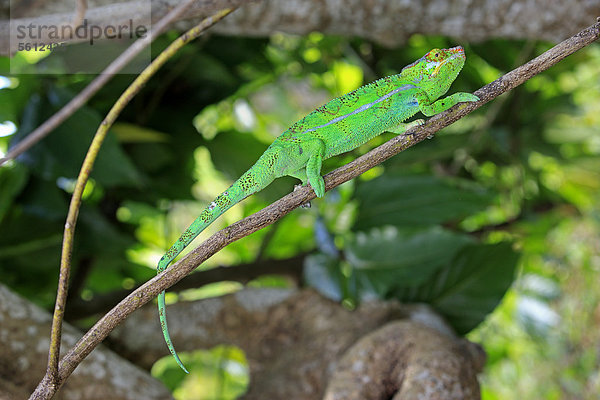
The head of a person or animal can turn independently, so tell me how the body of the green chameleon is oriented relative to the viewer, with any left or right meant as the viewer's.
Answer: facing to the right of the viewer

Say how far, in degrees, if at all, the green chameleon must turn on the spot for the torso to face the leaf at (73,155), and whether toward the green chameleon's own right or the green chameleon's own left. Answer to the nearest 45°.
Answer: approximately 135° to the green chameleon's own left

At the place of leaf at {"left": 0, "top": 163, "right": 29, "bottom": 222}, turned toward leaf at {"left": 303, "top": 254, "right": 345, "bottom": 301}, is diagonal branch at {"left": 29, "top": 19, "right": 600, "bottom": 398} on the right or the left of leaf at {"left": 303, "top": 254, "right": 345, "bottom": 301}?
right

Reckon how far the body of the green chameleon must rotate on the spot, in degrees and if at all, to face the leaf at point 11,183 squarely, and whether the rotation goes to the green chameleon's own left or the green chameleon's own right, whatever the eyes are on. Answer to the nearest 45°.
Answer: approximately 135° to the green chameleon's own left
